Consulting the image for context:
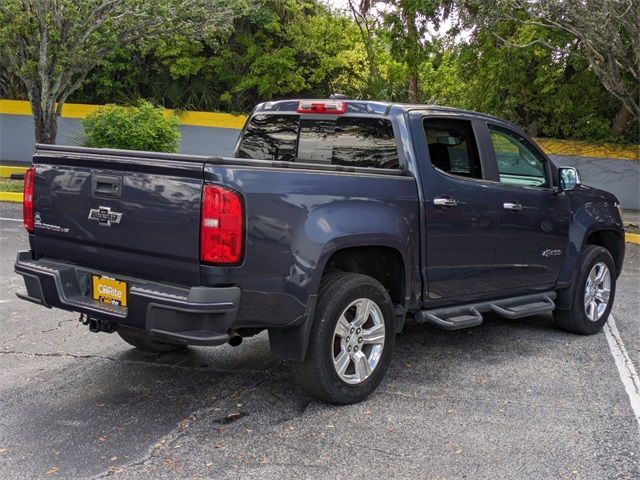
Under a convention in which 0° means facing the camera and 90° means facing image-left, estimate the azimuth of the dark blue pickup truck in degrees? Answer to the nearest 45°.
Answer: approximately 225°

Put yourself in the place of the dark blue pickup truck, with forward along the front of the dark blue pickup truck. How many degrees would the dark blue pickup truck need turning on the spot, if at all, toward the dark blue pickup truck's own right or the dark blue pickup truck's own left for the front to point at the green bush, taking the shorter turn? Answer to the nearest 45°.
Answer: approximately 45° to the dark blue pickup truck's own left
